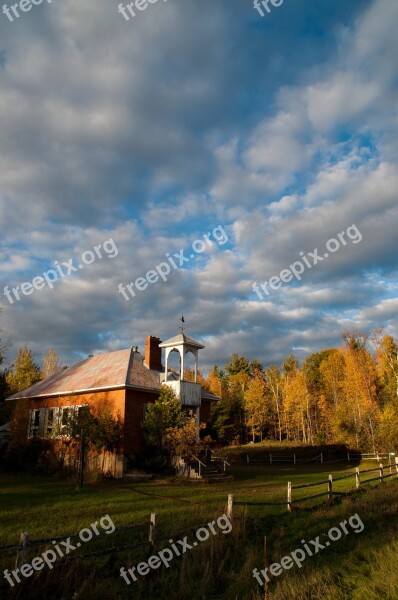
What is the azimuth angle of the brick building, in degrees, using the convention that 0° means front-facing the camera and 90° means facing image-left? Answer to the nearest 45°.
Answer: approximately 315°

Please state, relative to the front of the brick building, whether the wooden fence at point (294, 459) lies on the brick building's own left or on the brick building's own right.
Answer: on the brick building's own left

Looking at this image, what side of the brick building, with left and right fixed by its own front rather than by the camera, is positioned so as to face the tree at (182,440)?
front
